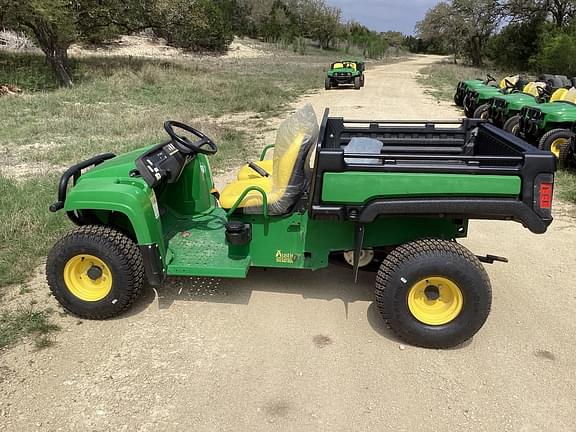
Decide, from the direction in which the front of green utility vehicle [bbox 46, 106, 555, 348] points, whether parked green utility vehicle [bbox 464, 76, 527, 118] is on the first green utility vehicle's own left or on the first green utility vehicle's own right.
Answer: on the first green utility vehicle's own right

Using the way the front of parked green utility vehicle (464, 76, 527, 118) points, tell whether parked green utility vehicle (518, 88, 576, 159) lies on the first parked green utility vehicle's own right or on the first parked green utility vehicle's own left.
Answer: on the first parked green utility vehicle's own left

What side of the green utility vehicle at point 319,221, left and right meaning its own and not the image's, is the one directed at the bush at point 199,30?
right

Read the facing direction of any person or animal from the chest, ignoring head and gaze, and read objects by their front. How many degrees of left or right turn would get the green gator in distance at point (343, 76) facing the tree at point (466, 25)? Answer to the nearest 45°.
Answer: approximately 180°

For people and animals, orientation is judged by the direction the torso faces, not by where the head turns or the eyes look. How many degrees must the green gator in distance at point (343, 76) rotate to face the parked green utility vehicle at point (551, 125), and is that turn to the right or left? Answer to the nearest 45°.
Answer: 0° — it already faces it

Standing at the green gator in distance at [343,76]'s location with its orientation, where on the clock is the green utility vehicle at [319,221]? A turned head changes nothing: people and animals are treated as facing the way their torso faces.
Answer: The green utility vehicle is roughly at 12 o'clock from the green gator in distance.

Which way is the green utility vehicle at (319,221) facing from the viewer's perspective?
to the viewer's left

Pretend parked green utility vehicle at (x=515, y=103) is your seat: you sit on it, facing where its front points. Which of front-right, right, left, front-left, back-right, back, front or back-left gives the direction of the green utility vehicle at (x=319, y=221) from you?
front-left

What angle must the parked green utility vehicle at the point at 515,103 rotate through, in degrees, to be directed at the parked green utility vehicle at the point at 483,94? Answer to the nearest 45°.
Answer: approximately 135° to its right

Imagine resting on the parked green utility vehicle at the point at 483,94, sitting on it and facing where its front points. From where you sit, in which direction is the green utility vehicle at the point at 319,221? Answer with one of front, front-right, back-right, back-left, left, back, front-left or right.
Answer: front-left
